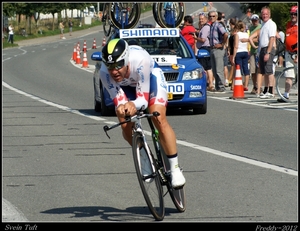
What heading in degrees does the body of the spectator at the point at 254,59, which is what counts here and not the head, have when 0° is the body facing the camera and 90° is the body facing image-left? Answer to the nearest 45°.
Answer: approximately 45°

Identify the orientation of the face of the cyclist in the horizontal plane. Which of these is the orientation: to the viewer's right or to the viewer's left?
to the viewer's left

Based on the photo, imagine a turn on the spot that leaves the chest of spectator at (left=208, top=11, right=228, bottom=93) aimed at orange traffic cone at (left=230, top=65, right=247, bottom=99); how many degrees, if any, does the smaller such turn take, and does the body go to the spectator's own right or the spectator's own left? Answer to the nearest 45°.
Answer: approximately 45° to the spectator's own left

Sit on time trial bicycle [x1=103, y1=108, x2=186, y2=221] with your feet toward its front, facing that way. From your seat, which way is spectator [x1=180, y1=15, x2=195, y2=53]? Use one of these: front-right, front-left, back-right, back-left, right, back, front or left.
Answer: back

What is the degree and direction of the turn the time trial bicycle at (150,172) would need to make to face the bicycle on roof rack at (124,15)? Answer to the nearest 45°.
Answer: approximately 180°

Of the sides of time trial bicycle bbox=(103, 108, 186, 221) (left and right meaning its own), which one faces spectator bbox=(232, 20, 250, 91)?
back

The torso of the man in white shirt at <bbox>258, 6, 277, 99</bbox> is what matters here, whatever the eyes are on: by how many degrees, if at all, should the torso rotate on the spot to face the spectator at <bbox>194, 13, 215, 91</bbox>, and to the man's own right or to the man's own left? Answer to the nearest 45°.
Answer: approximately 90° to the man's own right

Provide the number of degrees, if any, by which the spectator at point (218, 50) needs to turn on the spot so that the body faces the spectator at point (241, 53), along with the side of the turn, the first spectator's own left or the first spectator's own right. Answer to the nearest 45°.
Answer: approximately 90° to the first spectator's own left

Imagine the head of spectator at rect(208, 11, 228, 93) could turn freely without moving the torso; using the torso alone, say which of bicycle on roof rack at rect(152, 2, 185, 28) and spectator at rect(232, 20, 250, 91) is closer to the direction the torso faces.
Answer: the bicycle on roof rack

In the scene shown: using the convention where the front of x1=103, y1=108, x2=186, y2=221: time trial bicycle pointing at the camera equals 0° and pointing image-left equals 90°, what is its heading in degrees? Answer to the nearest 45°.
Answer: approximately 0°

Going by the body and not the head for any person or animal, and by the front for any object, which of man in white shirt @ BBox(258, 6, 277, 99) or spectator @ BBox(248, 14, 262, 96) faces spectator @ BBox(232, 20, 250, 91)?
spectator @ BBox(248, 14, 262, 96)

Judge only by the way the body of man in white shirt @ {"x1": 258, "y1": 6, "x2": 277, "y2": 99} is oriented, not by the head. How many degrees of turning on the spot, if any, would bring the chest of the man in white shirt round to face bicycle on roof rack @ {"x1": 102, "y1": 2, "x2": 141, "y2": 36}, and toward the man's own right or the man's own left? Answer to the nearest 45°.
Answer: approximately 45° to the man's own right
